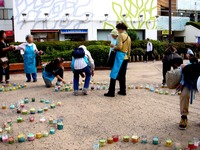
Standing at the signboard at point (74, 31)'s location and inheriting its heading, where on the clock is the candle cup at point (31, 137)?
The candle cup is roughly at 12 o'clock from the signboard.

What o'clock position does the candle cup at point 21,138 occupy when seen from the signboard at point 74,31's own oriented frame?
The candle cup is roughly at 12 o'clock from the signboard.

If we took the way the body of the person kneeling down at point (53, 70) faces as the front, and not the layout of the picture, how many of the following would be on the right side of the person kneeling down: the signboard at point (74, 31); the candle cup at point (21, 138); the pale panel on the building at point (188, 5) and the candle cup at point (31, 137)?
2

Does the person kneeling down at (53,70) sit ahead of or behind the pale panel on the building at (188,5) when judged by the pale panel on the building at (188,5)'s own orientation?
ahead

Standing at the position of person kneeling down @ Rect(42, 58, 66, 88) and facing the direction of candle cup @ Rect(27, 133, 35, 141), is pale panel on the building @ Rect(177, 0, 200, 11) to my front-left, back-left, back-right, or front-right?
back-left

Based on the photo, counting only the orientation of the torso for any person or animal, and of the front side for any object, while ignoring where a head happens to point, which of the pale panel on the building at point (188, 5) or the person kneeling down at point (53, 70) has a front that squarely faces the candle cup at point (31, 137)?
the pale panel on the building

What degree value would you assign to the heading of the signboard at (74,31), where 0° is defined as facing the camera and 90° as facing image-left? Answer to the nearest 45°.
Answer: approximately 0°
